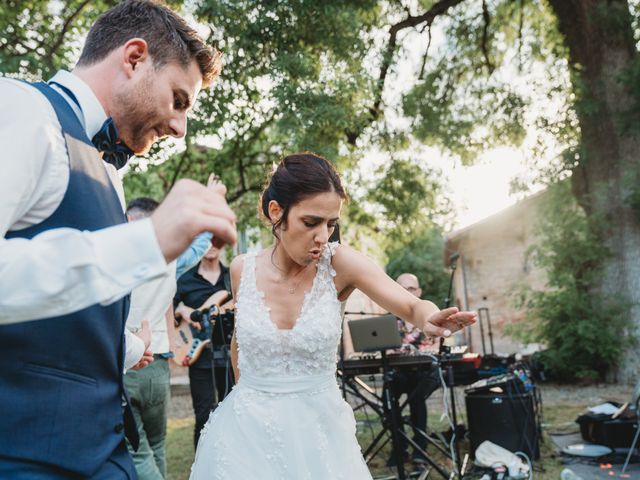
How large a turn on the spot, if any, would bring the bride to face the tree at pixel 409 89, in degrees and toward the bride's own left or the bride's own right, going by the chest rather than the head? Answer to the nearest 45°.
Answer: approximately 180°

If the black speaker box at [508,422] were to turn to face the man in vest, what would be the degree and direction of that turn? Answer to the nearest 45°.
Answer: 0° — it already faces them

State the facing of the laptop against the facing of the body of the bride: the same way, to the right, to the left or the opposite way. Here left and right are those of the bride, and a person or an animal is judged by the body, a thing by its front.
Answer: the opposite way

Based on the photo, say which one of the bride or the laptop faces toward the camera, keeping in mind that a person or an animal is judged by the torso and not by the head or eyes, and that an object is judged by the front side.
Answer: the bride

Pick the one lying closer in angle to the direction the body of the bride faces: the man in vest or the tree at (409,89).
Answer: the man in vest

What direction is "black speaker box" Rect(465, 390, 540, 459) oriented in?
toward the camera

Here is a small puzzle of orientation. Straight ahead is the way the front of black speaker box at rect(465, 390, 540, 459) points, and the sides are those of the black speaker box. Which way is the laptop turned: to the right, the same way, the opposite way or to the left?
the opposite way

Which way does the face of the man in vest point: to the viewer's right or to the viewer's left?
to the viewer's right

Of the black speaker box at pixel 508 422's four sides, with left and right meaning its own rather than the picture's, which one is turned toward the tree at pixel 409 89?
back

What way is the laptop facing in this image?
away from the camera
